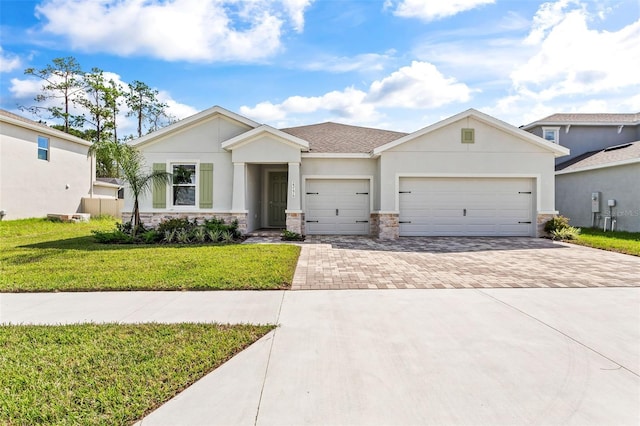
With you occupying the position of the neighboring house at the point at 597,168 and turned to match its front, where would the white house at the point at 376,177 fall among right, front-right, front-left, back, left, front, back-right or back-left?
right

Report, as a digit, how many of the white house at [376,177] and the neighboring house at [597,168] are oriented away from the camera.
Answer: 0

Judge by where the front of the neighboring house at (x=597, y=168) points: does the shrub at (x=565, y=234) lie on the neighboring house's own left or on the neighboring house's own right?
on the neighboring house's own right

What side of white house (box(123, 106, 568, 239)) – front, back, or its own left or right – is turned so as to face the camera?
front

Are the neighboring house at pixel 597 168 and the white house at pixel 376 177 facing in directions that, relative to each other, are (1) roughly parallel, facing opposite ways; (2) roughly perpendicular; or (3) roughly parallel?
roughly parallel

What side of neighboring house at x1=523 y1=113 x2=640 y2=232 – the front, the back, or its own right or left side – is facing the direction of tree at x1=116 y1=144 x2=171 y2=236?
right

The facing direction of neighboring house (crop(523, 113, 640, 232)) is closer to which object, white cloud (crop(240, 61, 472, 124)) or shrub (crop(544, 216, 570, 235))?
the shrub

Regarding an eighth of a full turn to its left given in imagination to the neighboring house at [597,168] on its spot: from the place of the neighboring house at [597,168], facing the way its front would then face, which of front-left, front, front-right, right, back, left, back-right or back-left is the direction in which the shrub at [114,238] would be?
back-right

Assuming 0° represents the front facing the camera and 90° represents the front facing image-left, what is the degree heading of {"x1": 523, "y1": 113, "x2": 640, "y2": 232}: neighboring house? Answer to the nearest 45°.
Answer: approximately 315°

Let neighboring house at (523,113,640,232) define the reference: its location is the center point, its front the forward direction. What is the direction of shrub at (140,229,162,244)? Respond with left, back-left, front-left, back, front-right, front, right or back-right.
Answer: right

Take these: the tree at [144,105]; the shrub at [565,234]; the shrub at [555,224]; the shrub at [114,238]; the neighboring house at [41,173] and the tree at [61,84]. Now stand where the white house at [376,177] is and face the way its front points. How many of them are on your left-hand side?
2
